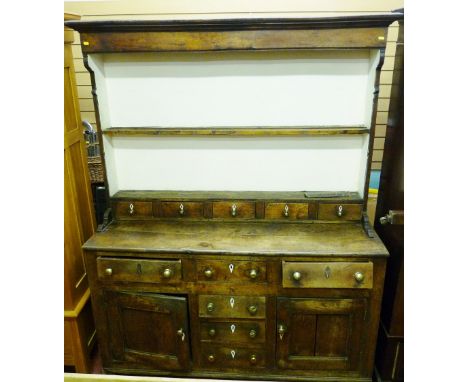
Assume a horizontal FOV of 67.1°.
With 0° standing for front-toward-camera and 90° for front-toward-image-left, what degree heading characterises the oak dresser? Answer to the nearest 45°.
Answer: approximately 0°

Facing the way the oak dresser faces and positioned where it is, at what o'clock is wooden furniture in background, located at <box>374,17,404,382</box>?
The wooden furniture in background is roughly at 9 o'clock from the oak dresser.

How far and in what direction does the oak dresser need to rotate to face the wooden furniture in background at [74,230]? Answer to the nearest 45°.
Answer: approximately 90° to its right
